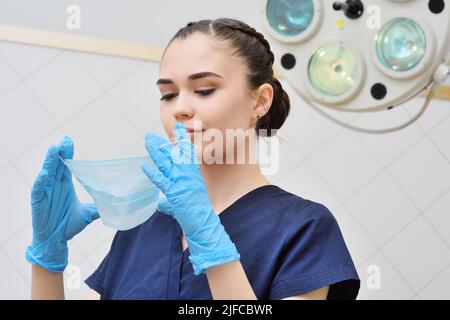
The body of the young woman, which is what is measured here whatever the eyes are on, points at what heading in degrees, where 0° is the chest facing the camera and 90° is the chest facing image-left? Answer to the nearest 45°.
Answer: approximately 45°

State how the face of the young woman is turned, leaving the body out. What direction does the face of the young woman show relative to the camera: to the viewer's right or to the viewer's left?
to the viewer's left
